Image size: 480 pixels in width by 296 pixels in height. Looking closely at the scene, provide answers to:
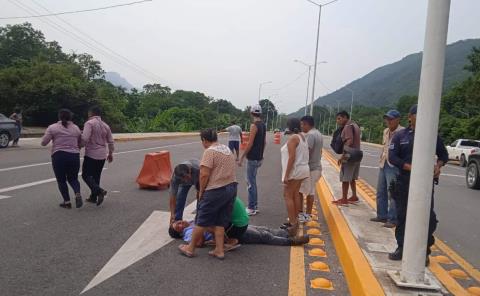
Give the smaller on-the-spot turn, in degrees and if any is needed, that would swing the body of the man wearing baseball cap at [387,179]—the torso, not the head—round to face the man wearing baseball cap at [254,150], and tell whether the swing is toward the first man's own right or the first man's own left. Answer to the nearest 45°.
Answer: approximately 45° to the first man's own right

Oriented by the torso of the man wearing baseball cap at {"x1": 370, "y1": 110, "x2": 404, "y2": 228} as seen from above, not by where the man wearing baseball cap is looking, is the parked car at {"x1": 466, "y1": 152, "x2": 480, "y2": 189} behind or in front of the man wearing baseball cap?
behind

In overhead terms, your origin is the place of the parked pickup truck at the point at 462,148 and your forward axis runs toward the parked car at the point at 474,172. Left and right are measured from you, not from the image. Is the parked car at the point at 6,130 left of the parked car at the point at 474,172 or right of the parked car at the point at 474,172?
right

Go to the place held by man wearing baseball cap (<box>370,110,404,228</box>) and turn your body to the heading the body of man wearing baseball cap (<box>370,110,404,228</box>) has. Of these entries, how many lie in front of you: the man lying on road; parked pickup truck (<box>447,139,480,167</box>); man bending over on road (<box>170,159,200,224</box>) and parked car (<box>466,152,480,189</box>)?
2

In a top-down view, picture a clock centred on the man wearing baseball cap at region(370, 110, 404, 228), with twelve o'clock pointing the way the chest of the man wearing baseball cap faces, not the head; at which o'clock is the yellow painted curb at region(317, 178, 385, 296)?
The yellow painted curb is roughly at 11 o'clock from the man wearing baseball cap.

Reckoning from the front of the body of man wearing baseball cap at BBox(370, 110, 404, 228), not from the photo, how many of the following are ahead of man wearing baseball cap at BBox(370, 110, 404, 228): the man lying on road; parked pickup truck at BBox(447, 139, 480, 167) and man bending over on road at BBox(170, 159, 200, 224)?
2

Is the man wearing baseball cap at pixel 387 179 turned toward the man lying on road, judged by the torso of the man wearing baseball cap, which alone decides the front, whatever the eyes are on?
yes

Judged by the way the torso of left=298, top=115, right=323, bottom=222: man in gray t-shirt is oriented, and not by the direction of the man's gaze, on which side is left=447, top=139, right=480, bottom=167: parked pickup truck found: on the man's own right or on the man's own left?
on the man's own right

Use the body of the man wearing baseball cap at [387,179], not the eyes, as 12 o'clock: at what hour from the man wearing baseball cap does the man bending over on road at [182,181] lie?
The man bending over on road is roughly at 12 o'clock from the man wearing baseball cap.
